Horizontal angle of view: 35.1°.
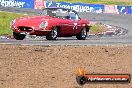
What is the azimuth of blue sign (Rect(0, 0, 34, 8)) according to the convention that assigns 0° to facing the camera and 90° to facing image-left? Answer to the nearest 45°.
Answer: approximately 0°

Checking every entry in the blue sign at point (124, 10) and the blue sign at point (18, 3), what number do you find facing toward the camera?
2

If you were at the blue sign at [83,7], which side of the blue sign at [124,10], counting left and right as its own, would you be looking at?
right

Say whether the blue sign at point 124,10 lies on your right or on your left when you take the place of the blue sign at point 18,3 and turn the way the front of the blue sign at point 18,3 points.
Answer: on your left

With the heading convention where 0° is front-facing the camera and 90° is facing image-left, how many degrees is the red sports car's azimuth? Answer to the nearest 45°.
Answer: approximately 45°

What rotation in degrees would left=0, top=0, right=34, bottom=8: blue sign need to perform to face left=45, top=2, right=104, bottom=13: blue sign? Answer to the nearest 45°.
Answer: approximately 90° to its left

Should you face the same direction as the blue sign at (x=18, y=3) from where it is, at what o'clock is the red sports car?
The red sports car is roughly at 12 o'clock from the blue sign.

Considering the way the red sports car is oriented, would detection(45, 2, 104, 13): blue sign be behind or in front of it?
behind

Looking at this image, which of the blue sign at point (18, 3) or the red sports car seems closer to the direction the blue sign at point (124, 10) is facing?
the red sports car

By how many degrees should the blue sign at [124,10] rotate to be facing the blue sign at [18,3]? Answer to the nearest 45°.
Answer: approximately 90° to its right
